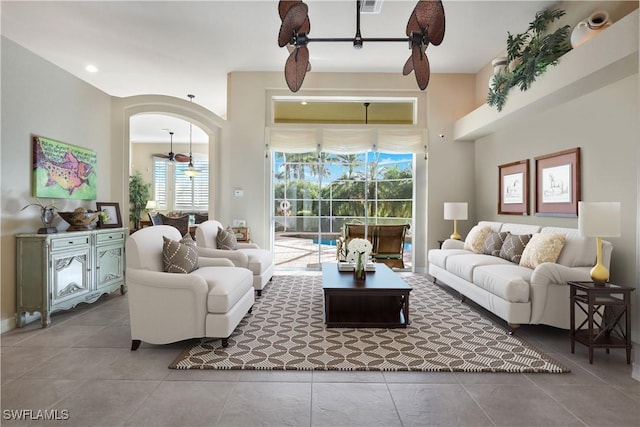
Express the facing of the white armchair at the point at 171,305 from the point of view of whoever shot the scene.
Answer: facing to the right of the viewer

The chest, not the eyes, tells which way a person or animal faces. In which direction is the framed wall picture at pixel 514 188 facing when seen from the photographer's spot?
facing the viewer and to the left of the viewer

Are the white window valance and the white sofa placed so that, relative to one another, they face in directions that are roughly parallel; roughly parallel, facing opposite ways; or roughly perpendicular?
roughly perpendicular

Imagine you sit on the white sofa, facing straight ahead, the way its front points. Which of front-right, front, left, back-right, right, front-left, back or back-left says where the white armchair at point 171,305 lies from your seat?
front

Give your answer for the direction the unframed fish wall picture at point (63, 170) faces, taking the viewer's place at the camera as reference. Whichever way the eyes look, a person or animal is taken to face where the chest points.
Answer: facing the viewer and to the right of the viewer

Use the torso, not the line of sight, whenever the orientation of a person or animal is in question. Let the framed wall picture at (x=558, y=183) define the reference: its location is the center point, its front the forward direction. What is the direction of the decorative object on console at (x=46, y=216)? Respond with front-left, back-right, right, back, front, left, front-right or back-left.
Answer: front

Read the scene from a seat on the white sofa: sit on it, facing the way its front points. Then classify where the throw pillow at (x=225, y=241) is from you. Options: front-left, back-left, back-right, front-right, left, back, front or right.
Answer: front-right

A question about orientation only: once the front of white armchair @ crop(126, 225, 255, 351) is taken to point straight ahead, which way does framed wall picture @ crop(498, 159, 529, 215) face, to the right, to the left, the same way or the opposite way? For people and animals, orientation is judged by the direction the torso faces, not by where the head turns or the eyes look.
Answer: the opposite way

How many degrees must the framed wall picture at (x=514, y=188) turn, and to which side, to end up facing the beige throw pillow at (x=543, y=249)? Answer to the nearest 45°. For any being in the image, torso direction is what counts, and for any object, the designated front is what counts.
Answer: approximately 45° to its left

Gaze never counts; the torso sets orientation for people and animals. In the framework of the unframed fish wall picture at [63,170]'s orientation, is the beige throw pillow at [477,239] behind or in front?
in front

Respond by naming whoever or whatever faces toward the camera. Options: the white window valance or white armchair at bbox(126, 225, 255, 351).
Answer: the white window valance

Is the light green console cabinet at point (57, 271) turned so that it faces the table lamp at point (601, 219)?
yes

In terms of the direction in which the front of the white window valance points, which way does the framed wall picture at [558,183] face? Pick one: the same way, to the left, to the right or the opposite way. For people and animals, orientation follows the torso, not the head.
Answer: to the right

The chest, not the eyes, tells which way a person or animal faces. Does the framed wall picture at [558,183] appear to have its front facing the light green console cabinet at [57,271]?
yes

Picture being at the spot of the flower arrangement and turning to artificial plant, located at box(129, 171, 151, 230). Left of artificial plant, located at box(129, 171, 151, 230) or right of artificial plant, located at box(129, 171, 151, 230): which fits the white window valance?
right

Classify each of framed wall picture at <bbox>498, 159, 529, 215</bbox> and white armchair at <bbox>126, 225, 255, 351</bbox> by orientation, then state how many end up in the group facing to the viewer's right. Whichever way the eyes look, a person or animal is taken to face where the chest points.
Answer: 1

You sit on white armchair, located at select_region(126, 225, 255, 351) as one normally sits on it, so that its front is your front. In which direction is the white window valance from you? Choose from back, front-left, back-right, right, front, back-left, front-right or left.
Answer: front-left

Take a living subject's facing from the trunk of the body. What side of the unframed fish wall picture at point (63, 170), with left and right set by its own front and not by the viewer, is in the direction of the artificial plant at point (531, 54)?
front

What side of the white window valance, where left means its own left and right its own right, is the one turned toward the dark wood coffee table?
front

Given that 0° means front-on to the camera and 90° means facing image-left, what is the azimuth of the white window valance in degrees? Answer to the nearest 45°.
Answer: approximately 0°

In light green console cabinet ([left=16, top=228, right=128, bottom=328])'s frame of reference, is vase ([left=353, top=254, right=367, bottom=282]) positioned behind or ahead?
ahead

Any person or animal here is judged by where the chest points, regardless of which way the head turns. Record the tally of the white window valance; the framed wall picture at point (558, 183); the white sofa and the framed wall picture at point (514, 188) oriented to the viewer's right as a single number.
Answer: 0

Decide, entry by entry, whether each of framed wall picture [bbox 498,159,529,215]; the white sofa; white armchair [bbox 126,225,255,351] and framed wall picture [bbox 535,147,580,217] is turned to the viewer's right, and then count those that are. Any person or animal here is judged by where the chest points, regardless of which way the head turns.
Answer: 1
